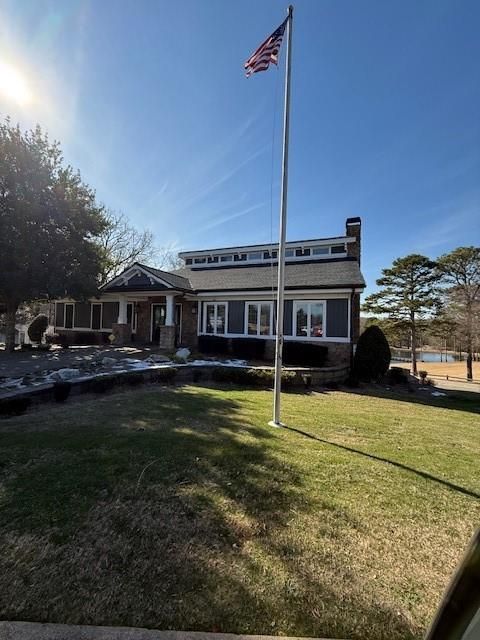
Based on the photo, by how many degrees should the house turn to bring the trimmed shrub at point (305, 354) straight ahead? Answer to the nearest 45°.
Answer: approximately 90° to its left

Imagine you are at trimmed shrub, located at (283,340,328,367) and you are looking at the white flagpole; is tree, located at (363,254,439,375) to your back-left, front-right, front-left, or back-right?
back-left

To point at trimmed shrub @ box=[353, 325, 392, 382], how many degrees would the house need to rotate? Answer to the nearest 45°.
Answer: approximately 90° to its left

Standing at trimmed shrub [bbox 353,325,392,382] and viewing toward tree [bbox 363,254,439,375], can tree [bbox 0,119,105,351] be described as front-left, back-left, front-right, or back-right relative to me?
back-left

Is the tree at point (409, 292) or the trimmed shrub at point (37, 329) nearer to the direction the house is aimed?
the trimmed shrub

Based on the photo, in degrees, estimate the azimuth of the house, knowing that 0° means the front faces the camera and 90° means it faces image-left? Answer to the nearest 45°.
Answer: approximately 45°

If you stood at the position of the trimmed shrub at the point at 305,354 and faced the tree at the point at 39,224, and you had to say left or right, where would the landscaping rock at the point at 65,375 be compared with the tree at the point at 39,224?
left

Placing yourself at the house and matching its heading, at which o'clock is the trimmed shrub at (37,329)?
The trimmed shrub is roughly at 2 o'clock from the house.

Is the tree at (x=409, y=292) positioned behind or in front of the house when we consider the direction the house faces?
behind
